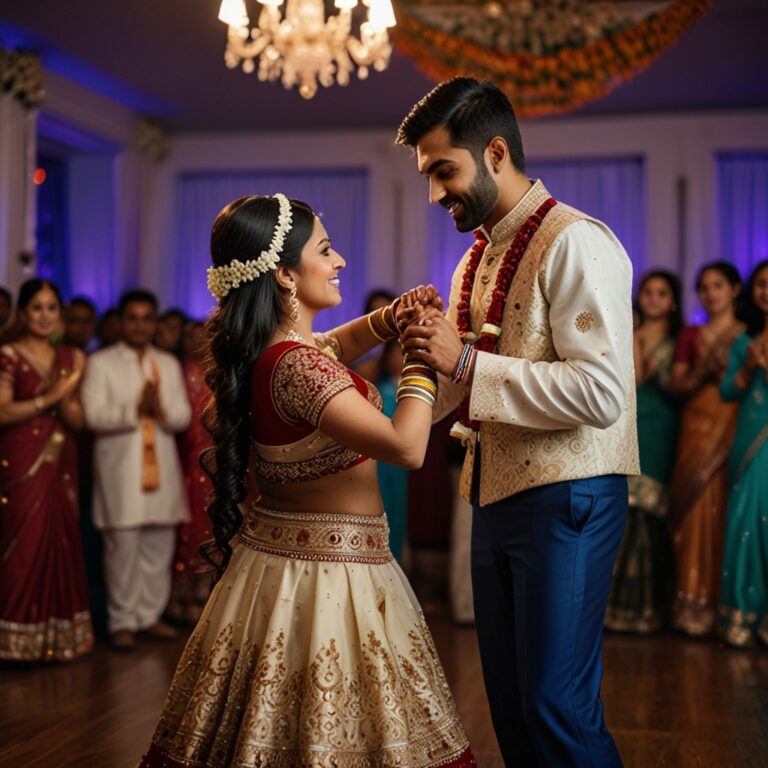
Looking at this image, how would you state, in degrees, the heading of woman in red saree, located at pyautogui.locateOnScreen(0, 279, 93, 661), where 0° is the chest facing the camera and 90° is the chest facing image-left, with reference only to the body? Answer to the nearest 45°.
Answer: approximately 315°

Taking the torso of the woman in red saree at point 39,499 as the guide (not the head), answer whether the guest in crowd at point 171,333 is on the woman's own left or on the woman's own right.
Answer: on the woman's own left

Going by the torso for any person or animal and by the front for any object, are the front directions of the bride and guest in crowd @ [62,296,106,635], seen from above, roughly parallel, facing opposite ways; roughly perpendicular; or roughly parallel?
roughly perpendicular

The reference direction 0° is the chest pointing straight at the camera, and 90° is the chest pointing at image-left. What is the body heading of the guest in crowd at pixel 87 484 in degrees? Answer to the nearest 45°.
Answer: approximately 0°

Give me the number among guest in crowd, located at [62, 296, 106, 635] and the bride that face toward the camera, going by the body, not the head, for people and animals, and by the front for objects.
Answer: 1

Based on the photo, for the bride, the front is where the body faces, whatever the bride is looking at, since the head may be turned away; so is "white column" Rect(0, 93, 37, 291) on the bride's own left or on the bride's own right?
on the bride's own left

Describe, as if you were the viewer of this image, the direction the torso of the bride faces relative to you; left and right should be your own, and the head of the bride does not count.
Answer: facing to the right of the viewer

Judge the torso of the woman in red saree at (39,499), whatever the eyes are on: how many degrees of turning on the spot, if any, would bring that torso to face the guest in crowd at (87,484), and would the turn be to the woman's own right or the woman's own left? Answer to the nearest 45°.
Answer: approximately 135° to the woman's own left

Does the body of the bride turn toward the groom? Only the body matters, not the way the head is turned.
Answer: yes

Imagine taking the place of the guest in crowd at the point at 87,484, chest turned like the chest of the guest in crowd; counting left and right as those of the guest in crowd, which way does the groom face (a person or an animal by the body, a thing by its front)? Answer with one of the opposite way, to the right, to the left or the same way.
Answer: to the right
